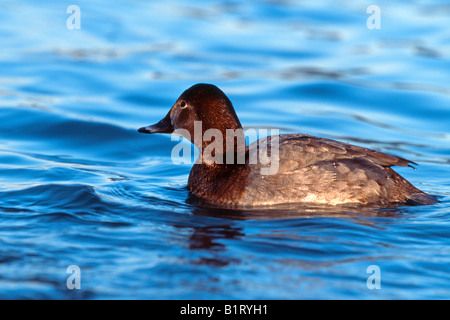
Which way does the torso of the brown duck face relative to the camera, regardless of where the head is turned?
to the viewer's left
